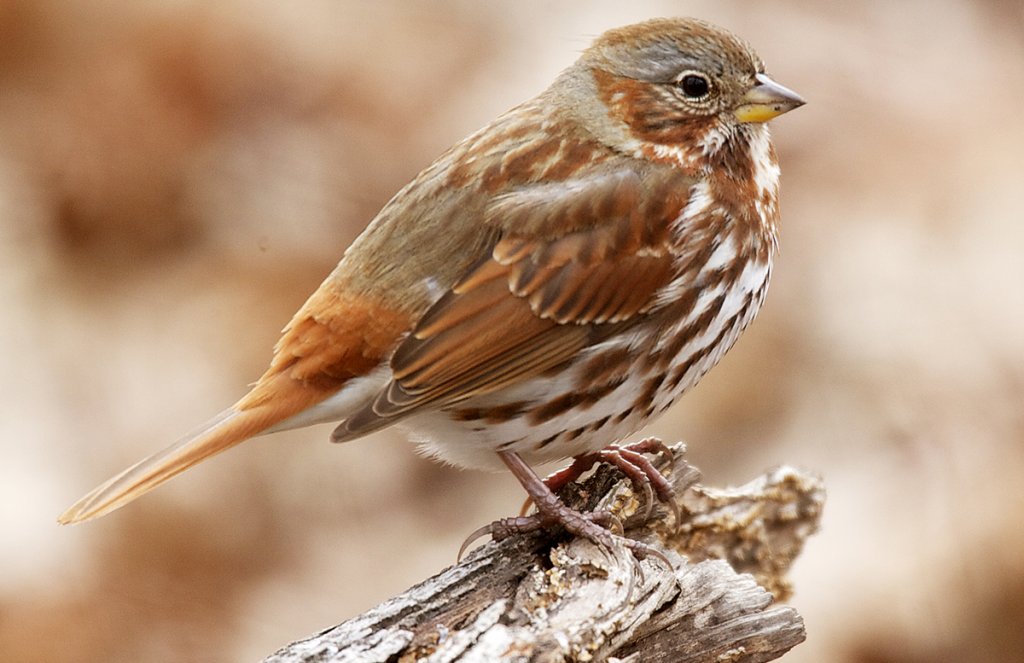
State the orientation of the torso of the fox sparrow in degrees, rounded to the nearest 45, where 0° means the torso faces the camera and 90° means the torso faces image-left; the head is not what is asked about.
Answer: approximately 270°
